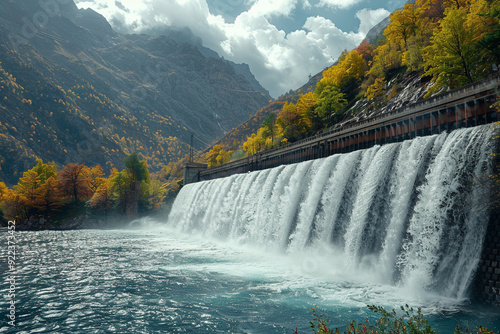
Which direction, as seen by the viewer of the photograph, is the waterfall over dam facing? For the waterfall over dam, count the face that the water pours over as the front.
facing the viewer and to the left of the viewer

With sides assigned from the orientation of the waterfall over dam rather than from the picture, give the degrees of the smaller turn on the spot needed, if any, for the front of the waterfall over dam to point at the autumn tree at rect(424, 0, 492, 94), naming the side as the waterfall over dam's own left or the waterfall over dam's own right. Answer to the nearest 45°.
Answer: approximately 180°

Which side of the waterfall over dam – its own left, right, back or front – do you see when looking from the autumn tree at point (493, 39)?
back
